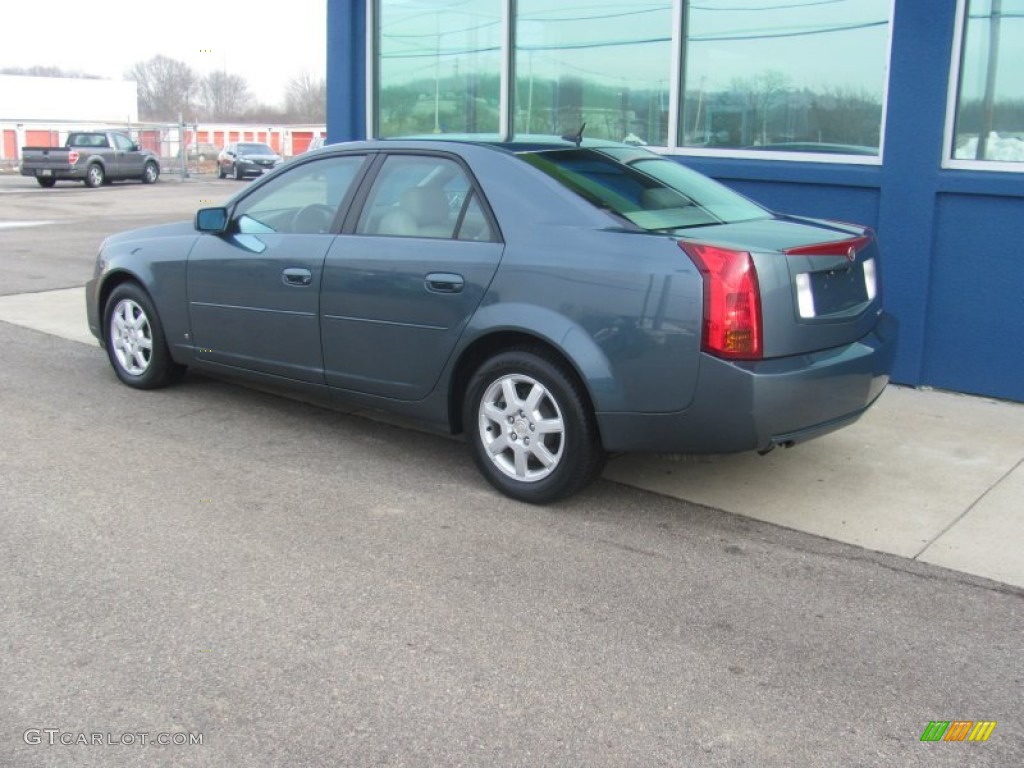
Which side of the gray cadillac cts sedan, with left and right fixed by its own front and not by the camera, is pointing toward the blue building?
right

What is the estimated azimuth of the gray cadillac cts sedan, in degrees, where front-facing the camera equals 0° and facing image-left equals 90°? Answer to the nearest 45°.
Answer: approximately 135°
